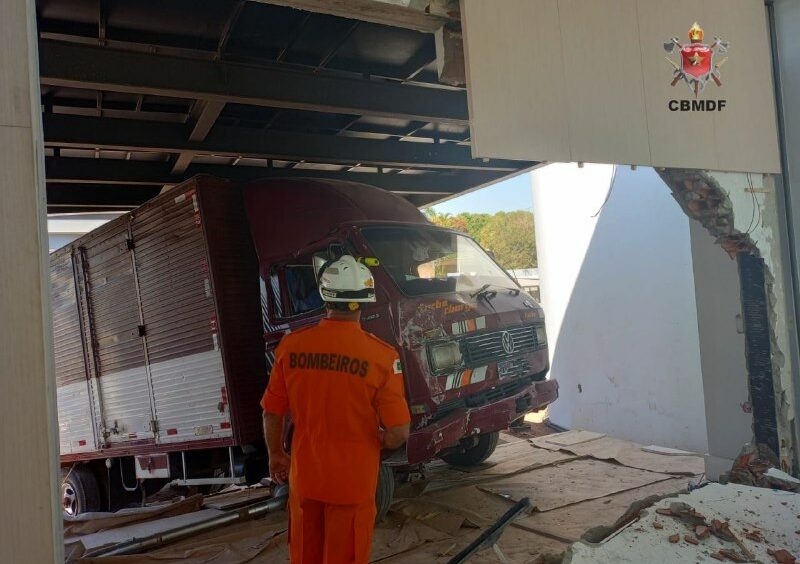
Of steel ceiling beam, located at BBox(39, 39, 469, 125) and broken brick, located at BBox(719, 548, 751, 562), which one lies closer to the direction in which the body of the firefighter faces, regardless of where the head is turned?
the steel ceiling beam

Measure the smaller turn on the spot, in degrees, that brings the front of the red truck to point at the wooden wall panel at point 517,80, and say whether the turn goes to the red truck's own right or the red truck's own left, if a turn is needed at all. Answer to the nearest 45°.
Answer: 0° — it already faces it

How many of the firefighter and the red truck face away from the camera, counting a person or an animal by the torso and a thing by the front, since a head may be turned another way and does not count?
1

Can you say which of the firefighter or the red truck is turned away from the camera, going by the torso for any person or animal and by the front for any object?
the firefighter

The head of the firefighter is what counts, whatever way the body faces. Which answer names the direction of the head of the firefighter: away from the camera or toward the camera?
away from the camera

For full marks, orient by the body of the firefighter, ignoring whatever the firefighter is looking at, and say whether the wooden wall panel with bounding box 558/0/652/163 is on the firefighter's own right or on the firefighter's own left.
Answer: on the firefighter's own right

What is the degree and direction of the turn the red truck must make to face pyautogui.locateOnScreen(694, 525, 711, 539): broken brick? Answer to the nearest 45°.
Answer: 0° — it already faces it

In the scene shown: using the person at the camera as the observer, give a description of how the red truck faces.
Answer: facing the viewer and to the right of the viewer

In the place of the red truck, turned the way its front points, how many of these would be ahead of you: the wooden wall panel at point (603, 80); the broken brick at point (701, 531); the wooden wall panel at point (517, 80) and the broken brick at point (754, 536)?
4

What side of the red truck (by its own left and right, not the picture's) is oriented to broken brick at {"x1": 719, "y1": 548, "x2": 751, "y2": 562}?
front

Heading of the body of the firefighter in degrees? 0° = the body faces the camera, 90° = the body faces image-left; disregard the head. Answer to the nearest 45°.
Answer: approximately 180°

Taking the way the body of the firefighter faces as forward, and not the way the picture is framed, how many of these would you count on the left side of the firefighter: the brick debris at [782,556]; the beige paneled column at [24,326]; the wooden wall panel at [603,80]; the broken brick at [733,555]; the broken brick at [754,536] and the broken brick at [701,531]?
1

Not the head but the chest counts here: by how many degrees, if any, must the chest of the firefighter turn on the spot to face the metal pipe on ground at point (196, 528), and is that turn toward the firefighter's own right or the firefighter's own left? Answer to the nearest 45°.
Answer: approximately 45° to the firefighter's own left

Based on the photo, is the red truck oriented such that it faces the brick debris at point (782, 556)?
yes

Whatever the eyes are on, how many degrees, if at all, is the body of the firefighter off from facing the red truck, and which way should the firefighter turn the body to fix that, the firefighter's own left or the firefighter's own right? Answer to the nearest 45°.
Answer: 0° — they already face it

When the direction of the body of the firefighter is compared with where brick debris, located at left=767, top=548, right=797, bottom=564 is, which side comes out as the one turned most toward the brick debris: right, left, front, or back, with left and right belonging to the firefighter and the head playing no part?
right

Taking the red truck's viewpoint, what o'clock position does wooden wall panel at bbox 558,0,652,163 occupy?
The wooden wall panel is roughly at 12 o'clock from the red truck.
